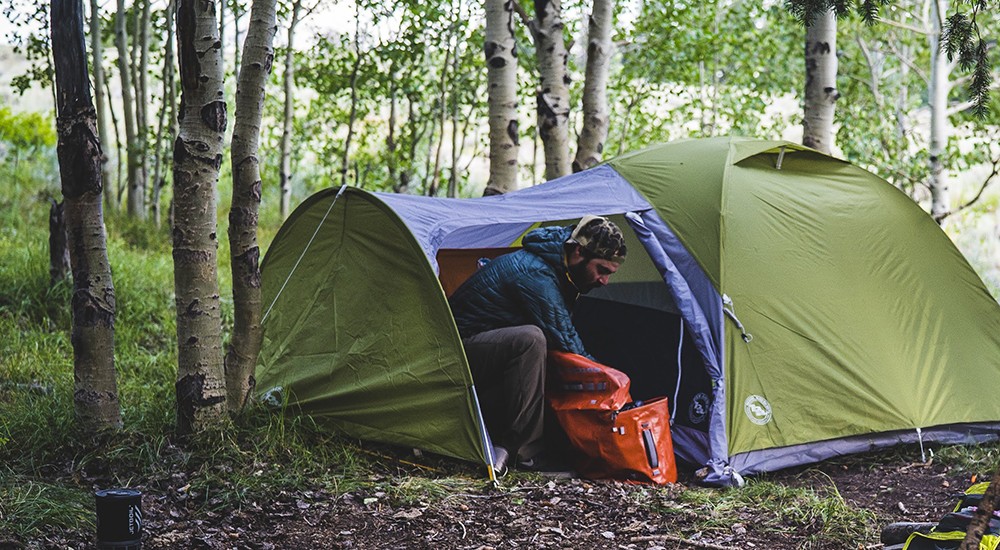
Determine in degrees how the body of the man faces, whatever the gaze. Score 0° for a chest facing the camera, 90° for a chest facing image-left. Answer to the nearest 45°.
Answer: approximately 270°

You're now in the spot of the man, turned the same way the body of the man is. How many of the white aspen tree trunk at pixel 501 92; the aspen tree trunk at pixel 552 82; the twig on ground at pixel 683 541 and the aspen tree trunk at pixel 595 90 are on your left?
3

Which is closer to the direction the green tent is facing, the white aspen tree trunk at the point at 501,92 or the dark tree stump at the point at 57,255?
the dark tree stump

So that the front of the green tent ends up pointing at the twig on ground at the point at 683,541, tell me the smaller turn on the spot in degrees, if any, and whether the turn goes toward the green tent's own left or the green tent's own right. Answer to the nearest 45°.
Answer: approximately 45° to the green tent's own left

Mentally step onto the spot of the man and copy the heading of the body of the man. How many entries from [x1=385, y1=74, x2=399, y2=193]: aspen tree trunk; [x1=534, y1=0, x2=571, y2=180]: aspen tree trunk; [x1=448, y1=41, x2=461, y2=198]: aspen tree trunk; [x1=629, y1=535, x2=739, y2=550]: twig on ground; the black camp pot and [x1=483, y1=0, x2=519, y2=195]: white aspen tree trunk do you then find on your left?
4

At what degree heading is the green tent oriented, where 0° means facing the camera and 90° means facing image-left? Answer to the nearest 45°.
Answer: approximately 45°

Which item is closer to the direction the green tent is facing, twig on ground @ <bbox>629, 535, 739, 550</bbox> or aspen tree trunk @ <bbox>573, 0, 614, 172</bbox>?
the twig on ground

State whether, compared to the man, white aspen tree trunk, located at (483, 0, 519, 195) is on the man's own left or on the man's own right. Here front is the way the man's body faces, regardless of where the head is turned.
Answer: on the man's own left

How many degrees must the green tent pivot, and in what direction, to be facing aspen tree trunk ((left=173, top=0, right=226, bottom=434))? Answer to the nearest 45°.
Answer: approximately 90° to its right
